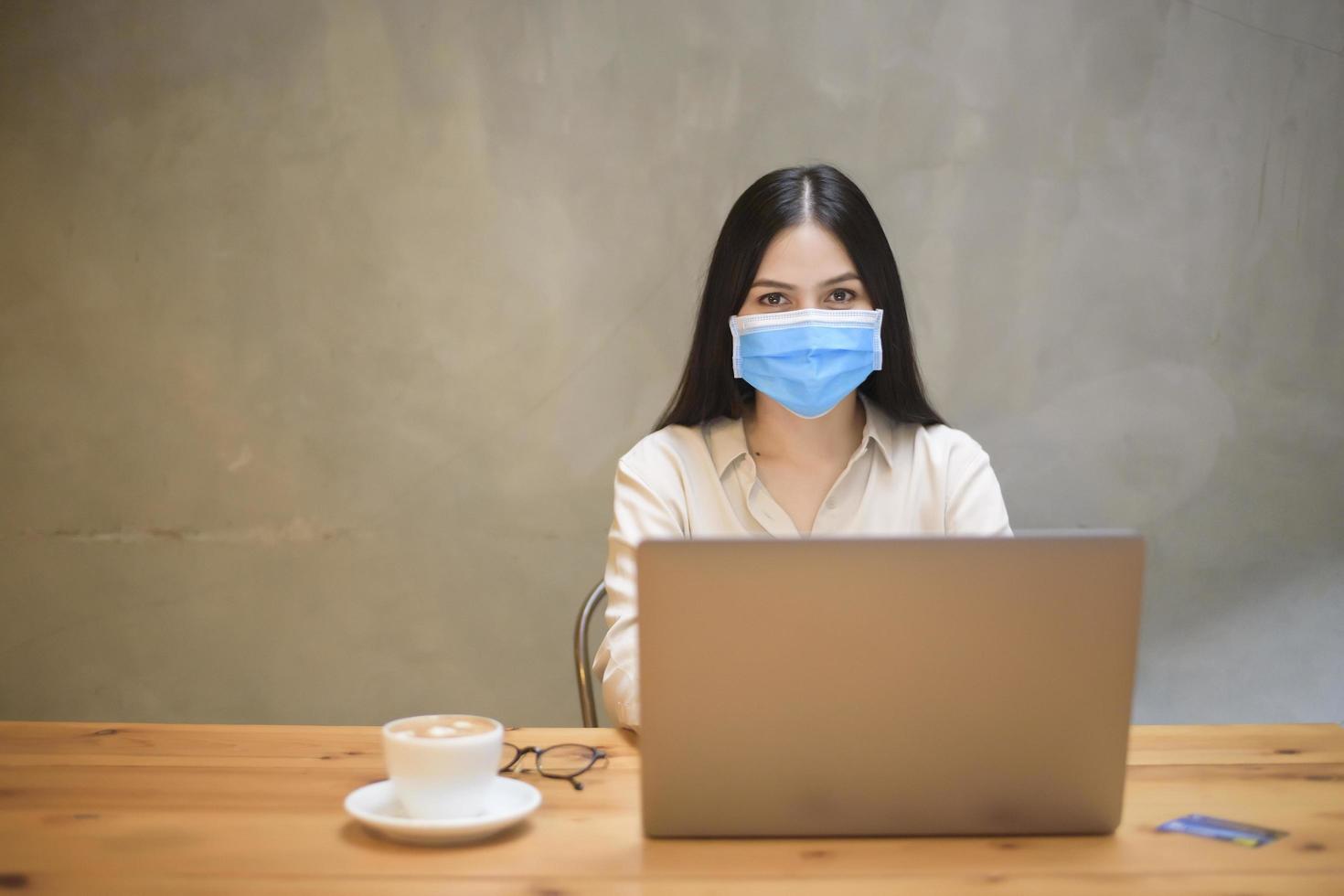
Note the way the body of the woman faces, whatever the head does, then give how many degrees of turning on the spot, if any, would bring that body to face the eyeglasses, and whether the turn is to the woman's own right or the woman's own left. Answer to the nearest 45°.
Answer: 0° — they already face it

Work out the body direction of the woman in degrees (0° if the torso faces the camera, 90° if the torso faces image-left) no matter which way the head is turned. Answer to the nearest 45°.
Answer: approximately 0°

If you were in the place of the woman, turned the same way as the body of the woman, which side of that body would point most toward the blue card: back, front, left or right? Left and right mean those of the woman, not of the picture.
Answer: front

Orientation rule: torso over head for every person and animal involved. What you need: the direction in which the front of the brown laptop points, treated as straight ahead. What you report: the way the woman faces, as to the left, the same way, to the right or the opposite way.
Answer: the opposite way

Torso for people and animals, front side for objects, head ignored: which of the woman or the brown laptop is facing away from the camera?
the brown laptop

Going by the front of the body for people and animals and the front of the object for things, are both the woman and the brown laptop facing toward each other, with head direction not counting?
yes

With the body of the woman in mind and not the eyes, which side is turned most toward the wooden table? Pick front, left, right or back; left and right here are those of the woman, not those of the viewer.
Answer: front

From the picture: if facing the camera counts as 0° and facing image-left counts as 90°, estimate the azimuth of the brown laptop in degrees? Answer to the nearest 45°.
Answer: approximately 180°

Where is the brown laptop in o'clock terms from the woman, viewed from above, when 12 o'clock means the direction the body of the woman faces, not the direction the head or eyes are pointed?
The brown laptop is roughly at 12 o'clock from the woman.

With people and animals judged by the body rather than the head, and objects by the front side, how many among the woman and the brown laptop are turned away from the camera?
1
